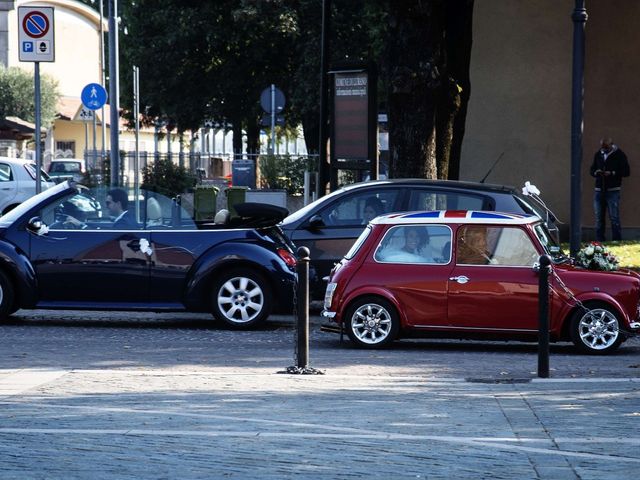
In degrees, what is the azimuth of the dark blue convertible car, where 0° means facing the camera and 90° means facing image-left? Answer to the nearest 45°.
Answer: approximately 90°

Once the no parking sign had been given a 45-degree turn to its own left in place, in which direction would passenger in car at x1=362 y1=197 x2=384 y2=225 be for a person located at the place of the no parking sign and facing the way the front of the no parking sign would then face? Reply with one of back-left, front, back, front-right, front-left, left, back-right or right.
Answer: front

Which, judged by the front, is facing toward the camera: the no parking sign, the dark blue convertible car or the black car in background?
the no parking sign

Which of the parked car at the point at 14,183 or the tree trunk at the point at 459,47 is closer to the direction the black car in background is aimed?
the parked car

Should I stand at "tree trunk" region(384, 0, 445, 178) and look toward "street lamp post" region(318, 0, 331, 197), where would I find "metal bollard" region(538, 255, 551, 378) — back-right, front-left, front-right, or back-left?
back-left

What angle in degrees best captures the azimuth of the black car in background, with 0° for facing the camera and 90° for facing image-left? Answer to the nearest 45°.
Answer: approximately 90°

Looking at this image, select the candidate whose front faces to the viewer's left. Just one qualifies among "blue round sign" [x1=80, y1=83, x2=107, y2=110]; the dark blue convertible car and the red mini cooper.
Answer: the dark blue convertible car

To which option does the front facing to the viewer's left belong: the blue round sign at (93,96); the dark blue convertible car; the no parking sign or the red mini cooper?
the dark blue convertible car

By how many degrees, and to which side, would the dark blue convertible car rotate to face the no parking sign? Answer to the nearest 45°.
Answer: approximately 90° to its right

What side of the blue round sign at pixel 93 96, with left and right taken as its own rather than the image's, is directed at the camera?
front

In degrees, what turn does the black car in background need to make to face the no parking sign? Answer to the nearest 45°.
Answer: approximately 45° to its right

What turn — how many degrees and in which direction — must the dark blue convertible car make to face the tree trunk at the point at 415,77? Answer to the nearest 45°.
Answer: approximately 135° to its right

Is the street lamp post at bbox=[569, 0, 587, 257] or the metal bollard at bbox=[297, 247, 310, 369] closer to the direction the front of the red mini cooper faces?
the street lamp post

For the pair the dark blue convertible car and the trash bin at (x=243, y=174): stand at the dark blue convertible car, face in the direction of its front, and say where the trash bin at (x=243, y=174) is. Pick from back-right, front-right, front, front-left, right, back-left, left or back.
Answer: right

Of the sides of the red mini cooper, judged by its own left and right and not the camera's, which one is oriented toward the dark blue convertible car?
back

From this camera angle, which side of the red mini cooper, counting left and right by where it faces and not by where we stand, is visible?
right

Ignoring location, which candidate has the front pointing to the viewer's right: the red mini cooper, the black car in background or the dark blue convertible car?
the red mini cooper

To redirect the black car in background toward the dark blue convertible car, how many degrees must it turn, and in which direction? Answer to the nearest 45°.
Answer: approximately 45° to its left
